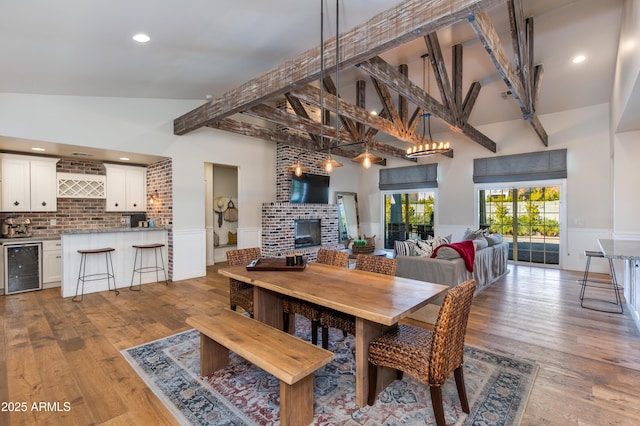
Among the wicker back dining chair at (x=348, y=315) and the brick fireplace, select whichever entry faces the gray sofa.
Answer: the brick fireplace

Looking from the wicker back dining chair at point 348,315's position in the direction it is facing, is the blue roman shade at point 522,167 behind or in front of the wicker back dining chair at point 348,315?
behind

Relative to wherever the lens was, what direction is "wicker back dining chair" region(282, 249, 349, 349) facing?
facing the viewer and to the left of the viewer

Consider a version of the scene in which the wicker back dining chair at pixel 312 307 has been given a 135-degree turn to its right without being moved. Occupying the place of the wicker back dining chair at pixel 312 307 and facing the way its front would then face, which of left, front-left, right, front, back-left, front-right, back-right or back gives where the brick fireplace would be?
front

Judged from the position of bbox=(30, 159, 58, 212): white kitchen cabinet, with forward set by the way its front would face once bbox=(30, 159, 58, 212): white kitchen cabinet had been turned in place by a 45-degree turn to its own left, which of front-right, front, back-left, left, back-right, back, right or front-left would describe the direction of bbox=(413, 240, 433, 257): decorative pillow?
front

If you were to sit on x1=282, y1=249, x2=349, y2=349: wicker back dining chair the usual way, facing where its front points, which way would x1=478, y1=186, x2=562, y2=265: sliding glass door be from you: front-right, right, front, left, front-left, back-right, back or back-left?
back

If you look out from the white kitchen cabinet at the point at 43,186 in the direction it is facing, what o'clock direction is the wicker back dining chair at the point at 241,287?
The wicker back dining chair is roughly at 11 o'clock from the white kitchen cabinet.

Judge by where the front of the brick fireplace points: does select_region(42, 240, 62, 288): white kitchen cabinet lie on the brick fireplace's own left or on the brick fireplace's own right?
on the brick fireplace's own right

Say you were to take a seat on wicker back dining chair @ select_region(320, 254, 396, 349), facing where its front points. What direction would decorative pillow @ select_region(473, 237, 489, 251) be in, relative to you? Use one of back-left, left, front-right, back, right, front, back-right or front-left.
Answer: back

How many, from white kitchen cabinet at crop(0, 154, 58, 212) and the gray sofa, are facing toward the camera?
1

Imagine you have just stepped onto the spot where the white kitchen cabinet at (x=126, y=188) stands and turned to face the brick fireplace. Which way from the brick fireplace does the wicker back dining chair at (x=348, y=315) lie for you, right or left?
right

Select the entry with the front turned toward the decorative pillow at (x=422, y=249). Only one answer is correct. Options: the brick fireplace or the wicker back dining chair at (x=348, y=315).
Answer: the brick fireplace
